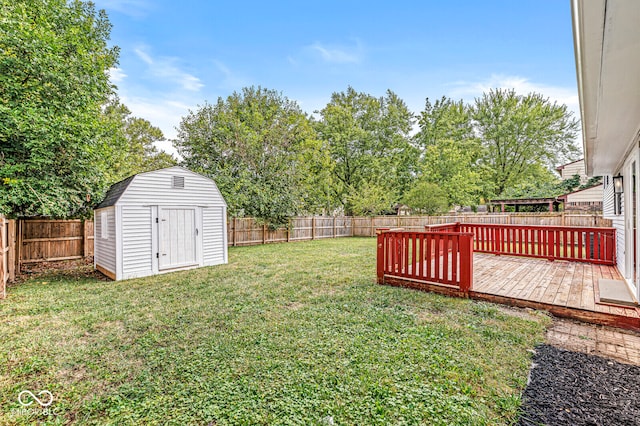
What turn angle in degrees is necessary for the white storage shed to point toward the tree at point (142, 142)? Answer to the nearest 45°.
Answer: approximately 135° to its left

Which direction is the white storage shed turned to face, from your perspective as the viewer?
facing the viewer and to the right of the viewer

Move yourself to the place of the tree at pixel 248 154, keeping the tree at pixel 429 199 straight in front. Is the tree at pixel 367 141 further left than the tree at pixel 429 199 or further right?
left

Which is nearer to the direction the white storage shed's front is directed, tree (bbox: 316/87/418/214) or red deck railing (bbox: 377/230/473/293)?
the red deck railing

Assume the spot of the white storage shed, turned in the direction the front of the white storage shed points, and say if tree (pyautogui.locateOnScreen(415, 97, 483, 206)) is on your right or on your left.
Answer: on your left

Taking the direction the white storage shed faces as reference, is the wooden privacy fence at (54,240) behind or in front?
behind

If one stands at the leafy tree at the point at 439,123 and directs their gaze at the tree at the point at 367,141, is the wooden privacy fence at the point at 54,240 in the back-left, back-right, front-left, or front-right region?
front-left

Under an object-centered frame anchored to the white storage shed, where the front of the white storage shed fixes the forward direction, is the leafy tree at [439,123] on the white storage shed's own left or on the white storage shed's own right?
on the white storage shed's own left
